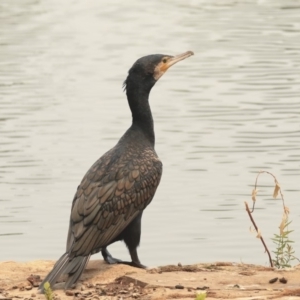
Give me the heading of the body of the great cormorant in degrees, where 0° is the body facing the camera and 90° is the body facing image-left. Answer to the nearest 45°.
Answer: approximately 225°
